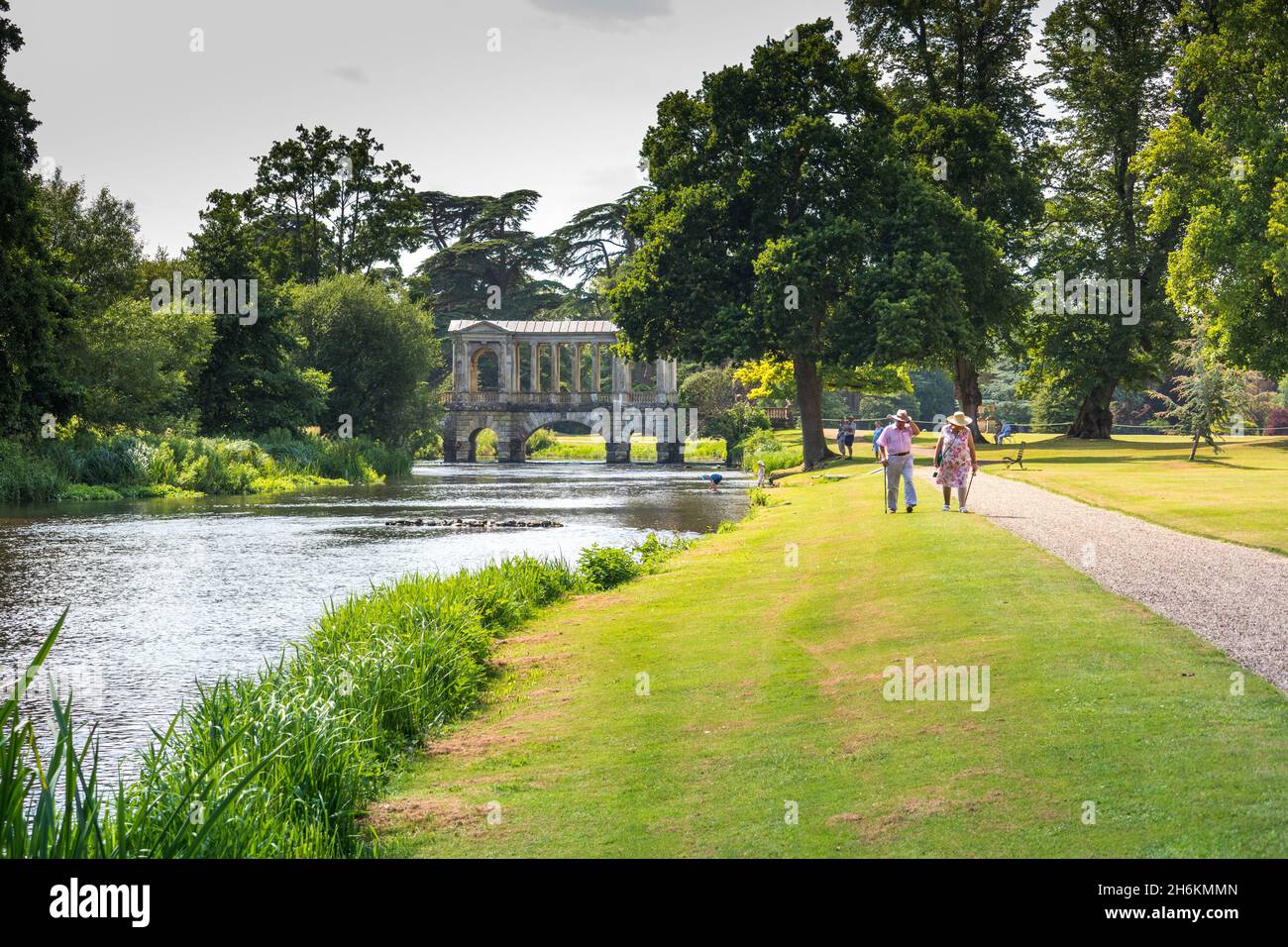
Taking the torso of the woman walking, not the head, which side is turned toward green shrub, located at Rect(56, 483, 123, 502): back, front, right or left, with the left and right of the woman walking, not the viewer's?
right

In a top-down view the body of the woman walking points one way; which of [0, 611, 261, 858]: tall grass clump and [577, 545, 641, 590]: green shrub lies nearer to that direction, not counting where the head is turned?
the tall grass clump

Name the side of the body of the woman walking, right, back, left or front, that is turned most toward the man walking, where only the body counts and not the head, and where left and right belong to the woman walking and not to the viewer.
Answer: right

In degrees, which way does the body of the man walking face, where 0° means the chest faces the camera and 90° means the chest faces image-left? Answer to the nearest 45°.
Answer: approximately 0°

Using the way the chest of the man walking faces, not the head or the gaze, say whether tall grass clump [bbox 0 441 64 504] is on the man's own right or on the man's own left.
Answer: on the man's own right

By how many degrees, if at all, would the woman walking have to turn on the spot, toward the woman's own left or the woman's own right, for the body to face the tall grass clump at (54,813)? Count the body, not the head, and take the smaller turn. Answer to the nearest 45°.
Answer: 0° — they already face it

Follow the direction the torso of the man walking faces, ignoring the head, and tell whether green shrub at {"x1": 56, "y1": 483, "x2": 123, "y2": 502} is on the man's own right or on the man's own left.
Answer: on the man's own right

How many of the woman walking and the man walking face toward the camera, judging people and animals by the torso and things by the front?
2

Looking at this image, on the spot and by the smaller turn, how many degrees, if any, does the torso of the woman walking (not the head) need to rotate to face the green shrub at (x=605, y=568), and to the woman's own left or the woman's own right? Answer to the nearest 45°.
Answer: approximately 45° to the woman's own right

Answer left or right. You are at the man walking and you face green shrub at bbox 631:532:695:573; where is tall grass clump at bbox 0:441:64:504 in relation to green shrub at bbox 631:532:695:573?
right
